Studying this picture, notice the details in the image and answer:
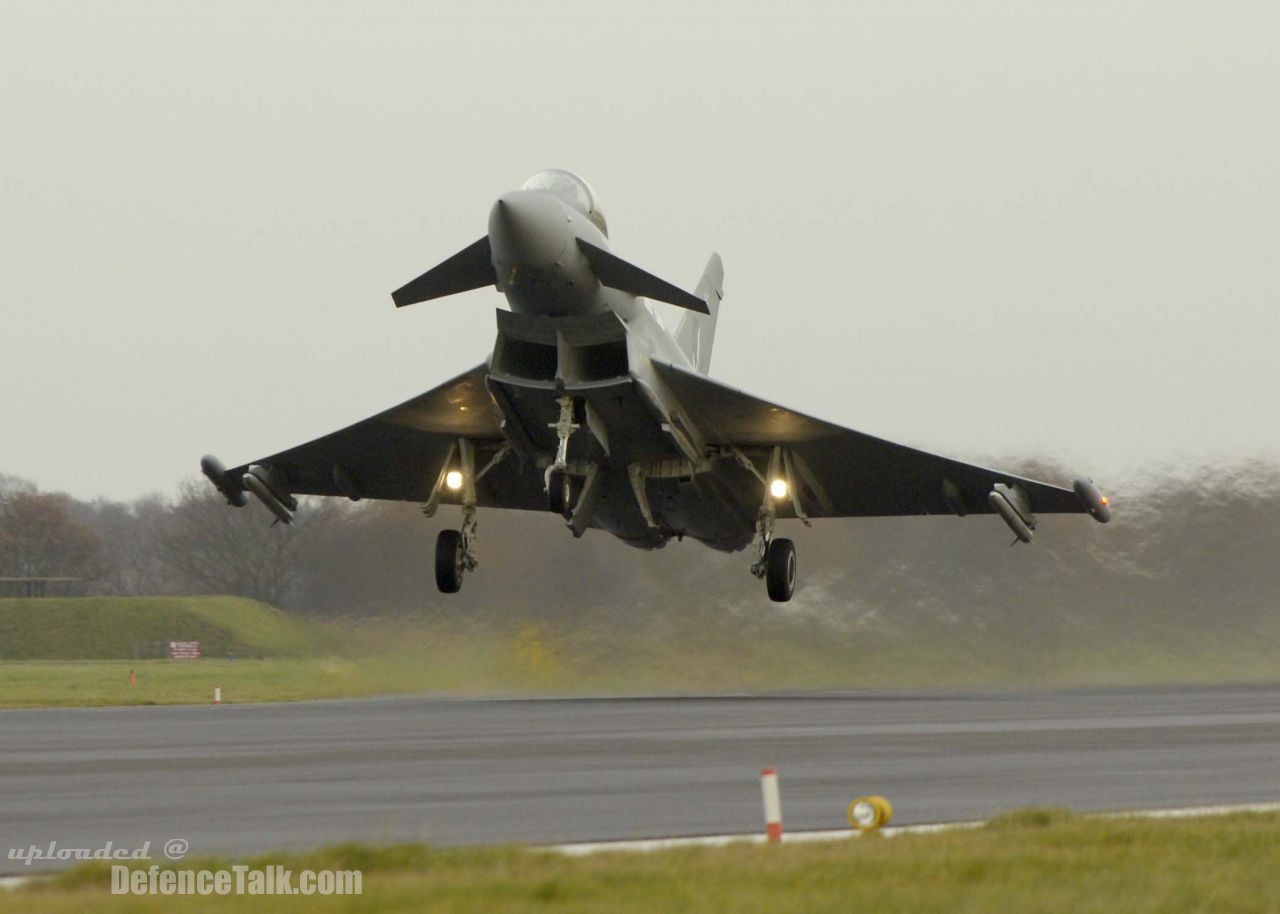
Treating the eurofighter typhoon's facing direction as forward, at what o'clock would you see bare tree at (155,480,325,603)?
The bare tree is roughly at 5 o'clock from the eurofighter typhoon.

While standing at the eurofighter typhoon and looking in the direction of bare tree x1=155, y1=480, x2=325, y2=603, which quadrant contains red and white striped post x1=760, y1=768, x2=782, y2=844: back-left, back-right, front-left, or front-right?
back-left

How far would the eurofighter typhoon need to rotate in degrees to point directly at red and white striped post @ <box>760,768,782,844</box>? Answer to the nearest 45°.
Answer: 0° — it already faces it

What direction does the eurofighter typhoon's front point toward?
toward the camera

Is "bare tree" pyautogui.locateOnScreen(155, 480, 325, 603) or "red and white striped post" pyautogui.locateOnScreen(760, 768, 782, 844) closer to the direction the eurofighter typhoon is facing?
the red and white striped post
